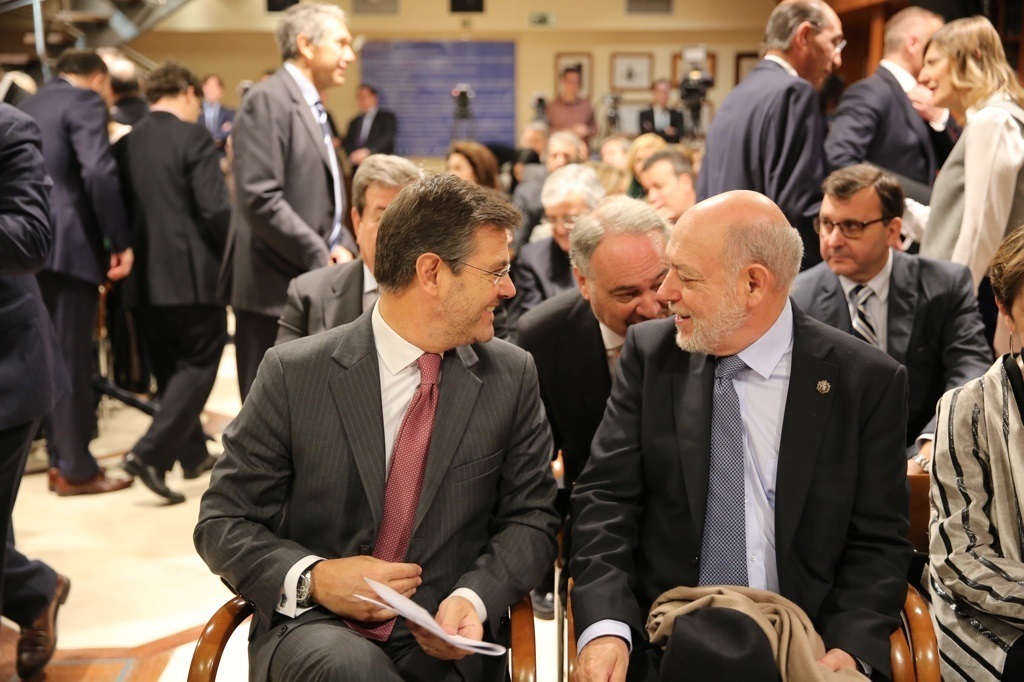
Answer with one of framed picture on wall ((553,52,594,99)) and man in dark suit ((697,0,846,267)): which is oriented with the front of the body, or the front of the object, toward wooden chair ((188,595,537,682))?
the framed picture on wall

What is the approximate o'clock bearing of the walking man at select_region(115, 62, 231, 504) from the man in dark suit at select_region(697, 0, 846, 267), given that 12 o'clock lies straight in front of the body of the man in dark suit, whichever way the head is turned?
The walking man is roughly at 8 o'clock from the man in dark suit.

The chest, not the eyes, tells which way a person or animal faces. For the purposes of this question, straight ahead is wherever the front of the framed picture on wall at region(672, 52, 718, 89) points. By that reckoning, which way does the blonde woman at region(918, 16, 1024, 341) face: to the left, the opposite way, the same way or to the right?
to the right

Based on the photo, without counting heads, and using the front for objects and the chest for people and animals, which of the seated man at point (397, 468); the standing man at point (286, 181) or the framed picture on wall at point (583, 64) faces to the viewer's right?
the standing man

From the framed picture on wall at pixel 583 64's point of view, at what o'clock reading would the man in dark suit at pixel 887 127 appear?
The man in dark suit is roughly at 12 o'clock from the framed picture on wall.

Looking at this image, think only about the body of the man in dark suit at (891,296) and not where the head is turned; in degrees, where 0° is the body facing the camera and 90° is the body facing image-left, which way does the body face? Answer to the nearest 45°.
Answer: approximately 45°

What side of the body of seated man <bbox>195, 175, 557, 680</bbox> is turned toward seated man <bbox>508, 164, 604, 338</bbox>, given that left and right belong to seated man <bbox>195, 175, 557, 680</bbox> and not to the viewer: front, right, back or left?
back

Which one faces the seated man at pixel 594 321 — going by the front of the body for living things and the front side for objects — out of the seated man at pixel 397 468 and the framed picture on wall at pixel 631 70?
the framed picture on wall

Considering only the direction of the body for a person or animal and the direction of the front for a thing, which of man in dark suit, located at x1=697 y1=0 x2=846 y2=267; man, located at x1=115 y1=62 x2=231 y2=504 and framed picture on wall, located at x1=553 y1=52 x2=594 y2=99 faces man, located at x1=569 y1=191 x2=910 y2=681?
the framed picture on wall

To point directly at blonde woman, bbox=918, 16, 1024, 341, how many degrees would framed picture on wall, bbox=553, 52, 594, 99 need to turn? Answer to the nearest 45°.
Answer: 0° — it already faces them

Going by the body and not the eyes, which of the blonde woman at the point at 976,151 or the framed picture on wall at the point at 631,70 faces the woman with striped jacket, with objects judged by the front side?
the framed picture on wall

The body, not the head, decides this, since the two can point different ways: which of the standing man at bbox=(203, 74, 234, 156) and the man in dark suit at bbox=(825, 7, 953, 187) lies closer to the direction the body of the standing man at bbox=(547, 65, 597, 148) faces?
the man in dark suit

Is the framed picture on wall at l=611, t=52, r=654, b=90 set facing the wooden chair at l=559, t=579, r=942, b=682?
yes

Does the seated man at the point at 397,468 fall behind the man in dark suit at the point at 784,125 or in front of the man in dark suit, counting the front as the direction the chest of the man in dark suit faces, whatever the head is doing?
behind

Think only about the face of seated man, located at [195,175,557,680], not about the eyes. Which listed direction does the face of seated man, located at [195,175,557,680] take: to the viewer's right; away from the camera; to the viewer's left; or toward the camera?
to the viewer's right

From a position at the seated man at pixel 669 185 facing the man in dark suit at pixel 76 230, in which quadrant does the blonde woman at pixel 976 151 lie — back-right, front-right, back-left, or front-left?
back-left

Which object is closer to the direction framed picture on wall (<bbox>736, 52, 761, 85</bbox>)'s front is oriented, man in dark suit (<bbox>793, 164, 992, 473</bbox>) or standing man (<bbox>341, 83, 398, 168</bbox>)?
the man in dark suit
